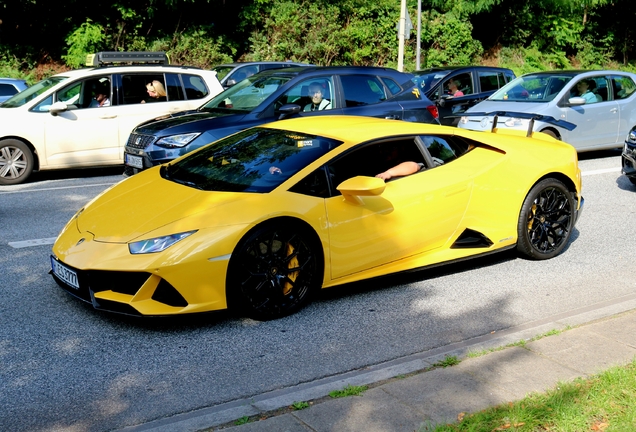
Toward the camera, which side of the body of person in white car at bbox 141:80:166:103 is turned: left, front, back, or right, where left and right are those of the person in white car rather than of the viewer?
left

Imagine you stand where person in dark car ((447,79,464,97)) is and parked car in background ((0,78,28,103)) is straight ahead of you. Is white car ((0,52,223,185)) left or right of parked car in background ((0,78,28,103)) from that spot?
left

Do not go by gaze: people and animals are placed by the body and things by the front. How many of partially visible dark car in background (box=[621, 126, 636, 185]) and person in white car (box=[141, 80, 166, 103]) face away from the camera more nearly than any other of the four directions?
0

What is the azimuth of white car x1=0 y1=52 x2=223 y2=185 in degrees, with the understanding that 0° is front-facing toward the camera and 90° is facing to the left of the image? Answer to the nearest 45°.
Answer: approximately 90°

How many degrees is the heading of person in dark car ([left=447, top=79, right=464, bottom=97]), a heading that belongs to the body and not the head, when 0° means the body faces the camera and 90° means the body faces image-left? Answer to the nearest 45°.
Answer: approximately 45°

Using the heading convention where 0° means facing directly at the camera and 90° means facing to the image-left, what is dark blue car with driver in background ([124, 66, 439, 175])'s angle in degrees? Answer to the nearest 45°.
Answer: approximately 45°

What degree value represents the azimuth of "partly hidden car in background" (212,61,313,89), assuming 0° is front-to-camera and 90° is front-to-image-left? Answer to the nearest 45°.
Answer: approximately 45°

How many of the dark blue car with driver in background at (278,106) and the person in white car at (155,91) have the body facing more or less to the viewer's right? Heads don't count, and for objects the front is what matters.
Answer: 0

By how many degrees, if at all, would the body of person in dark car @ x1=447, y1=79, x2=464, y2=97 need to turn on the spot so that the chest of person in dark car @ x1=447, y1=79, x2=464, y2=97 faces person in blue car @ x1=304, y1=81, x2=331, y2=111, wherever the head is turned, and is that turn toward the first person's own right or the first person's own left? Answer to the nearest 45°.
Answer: approximately 45° to the first person's own left
